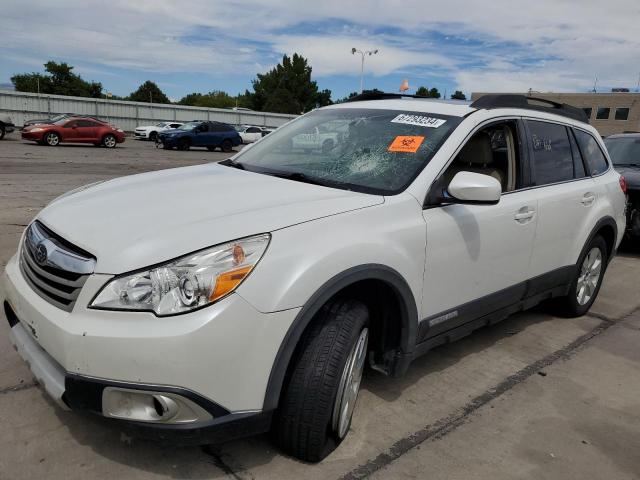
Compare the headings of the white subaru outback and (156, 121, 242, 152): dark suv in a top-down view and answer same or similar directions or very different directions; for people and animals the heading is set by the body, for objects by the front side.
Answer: same or similar directions

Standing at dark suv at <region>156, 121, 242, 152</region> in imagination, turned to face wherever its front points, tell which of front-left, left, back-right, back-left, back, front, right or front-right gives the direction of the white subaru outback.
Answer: front-left

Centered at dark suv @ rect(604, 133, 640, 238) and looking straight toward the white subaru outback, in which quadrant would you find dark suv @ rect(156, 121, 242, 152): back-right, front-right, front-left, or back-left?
back-right

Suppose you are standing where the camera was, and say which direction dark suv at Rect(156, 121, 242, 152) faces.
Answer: facing the viewer and to the left of the viewer

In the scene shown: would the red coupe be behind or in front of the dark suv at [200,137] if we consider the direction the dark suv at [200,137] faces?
in front

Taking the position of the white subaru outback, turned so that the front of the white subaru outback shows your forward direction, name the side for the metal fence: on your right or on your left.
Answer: on your right

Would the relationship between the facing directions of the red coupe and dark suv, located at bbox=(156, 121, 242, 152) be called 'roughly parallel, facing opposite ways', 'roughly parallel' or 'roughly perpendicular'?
roughly parallel

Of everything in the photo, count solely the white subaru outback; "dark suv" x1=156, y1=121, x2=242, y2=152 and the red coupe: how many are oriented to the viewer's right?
0
